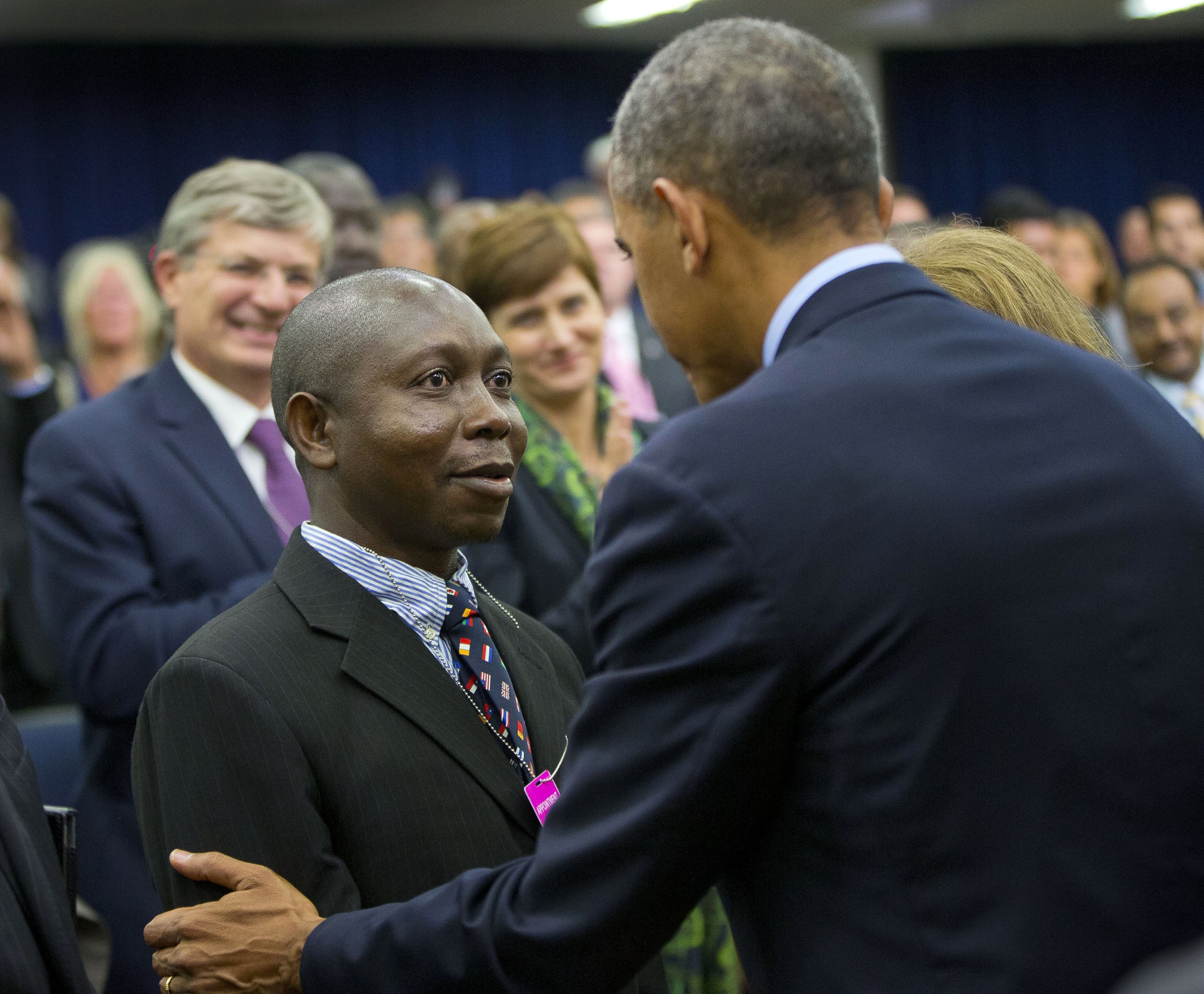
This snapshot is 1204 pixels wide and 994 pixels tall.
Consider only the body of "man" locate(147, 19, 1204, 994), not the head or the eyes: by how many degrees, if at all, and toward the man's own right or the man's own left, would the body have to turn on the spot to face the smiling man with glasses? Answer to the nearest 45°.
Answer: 0° — they already face them

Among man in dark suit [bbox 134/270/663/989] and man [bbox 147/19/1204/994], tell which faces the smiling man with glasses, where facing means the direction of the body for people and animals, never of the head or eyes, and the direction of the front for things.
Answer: the man

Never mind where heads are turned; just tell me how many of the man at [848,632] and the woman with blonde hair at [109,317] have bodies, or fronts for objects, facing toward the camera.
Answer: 1

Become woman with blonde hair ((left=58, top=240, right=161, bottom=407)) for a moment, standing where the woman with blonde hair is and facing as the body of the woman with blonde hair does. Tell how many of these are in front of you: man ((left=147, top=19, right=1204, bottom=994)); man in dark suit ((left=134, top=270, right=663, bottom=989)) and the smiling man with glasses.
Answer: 3

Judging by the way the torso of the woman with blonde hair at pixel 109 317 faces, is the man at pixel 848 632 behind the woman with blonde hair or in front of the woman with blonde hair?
in front

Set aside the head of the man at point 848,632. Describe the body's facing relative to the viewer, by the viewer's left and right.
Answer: facing away from the viewer and to the left of the viewer

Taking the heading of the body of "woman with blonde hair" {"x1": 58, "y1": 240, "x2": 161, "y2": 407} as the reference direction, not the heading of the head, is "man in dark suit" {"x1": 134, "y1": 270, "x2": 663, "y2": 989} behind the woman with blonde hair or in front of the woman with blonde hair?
in front

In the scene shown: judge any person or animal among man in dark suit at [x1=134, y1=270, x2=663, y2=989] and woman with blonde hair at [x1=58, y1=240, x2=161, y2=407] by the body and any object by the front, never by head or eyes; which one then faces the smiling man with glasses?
the woman with blonde hair

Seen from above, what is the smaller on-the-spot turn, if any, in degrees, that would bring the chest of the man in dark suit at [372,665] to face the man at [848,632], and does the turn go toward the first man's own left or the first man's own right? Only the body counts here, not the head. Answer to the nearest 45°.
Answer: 0° — they already face them

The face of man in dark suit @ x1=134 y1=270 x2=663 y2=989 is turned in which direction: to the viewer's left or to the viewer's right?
to the viewer's right

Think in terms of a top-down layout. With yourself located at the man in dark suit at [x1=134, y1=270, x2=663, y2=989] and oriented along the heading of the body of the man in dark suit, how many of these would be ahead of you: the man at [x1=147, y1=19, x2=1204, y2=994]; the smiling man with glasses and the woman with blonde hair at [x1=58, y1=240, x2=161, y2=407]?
1
